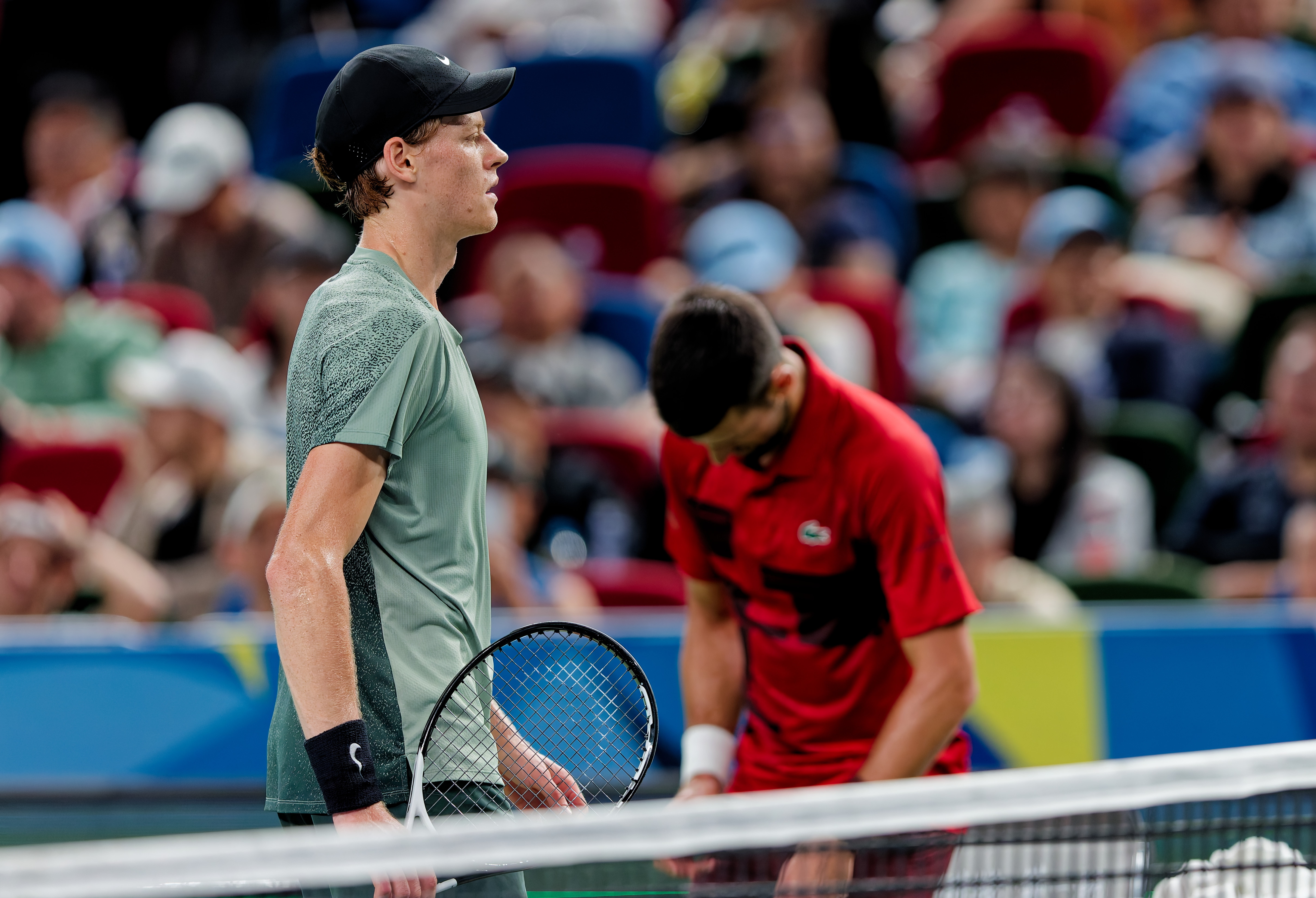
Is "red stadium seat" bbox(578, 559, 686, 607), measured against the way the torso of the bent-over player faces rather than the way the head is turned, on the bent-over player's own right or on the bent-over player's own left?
on the bent-over player's own right

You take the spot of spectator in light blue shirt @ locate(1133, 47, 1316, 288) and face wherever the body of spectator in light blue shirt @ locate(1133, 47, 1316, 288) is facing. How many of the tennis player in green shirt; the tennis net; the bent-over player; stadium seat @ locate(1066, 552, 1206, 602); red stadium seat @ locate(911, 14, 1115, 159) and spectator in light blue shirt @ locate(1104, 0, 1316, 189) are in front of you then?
4

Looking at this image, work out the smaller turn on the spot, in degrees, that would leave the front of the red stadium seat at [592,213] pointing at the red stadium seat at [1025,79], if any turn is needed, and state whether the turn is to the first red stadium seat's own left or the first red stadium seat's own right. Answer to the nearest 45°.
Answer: approximately 90° to the first red stadium seat's own left

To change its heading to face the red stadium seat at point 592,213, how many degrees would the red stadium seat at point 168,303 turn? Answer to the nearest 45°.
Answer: approximately 90° to its left

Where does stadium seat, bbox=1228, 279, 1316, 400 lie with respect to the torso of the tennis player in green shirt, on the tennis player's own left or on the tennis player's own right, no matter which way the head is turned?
on the tennis player's own left

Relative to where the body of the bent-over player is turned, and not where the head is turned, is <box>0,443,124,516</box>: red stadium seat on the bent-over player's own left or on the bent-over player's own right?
on the bent-over player's own right

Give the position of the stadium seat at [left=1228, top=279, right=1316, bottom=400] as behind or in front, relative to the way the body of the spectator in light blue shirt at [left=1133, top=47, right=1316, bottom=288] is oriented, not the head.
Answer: in front

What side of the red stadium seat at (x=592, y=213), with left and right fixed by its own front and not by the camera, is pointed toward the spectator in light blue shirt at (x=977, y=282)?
left

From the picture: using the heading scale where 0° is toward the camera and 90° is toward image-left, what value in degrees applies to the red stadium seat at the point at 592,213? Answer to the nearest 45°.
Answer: approximately 0°

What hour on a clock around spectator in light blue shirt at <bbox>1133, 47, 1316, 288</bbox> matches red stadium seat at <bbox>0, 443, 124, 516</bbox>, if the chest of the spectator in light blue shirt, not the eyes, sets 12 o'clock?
The red stadium seat is roughly at 2 o'clock from the spectator in light blue shirt.

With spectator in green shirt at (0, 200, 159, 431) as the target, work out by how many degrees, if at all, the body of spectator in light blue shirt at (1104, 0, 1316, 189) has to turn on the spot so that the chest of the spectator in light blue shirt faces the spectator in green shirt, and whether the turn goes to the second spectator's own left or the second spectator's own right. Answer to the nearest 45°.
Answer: approximately 45° to the second spectator's own right

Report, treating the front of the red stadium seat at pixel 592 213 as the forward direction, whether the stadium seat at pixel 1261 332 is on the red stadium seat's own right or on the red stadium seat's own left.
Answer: on the red stadium seat's own left

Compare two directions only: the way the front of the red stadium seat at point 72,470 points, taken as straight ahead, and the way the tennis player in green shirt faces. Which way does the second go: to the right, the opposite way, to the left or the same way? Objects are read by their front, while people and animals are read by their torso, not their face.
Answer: to the left
